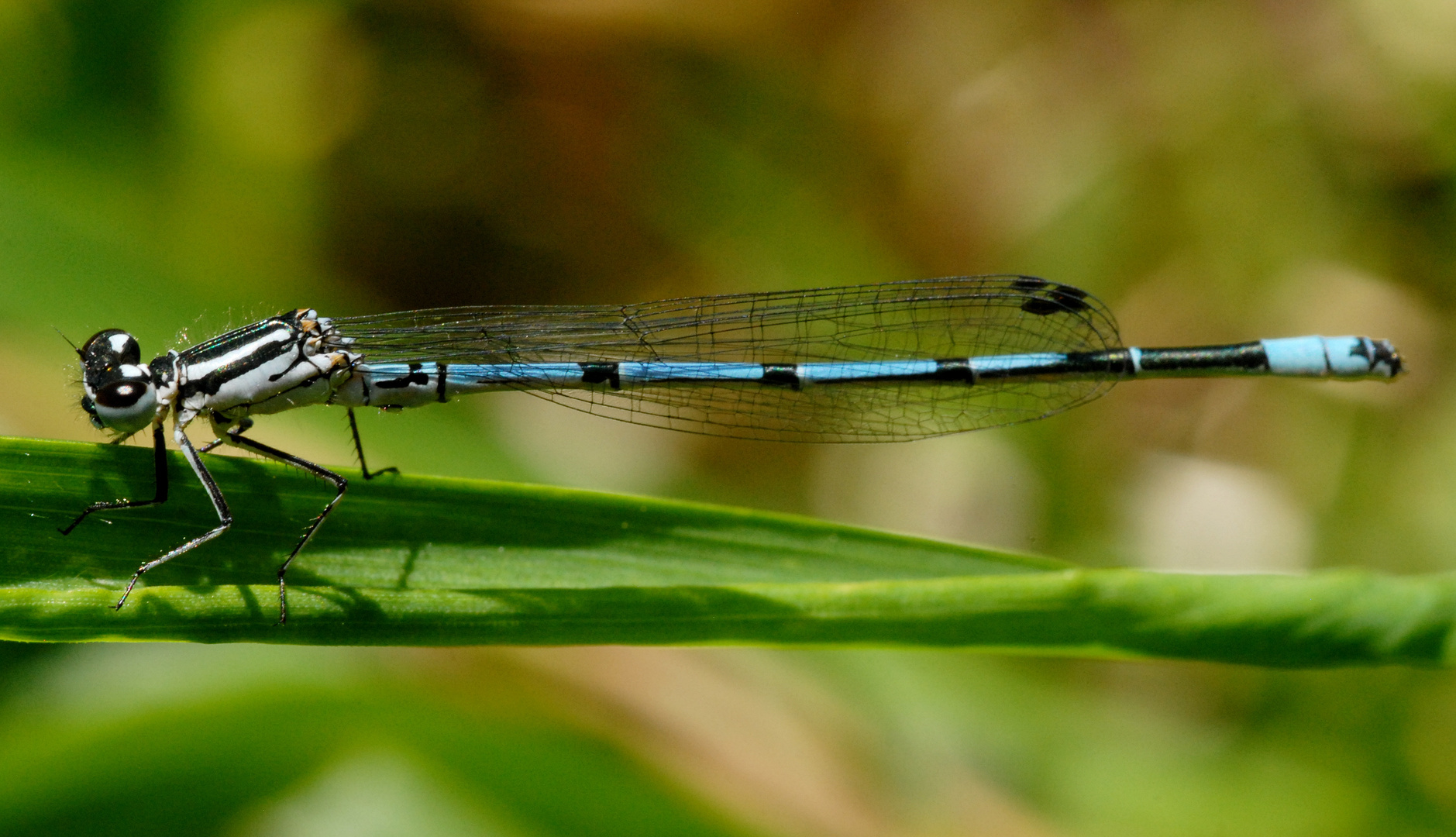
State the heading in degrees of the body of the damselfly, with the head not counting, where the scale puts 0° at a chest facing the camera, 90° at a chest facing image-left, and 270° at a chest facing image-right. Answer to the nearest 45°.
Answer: approximately 90°
